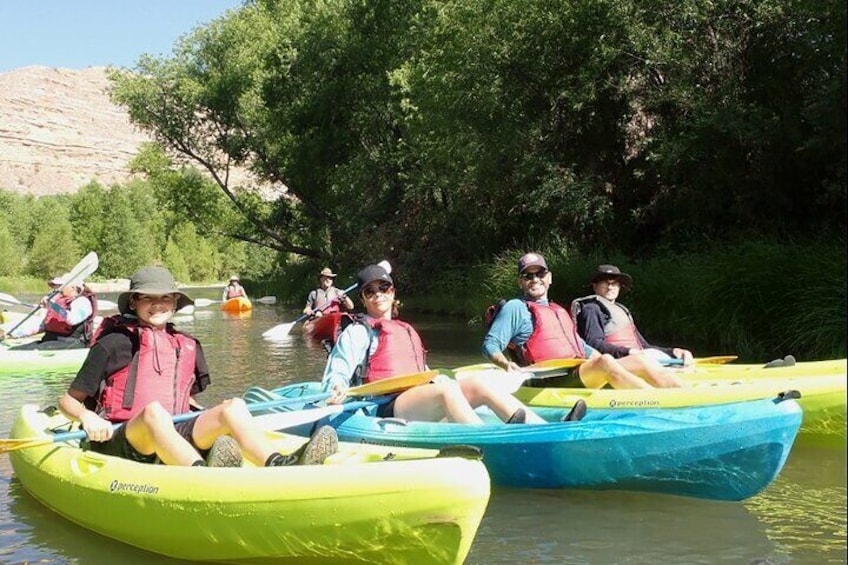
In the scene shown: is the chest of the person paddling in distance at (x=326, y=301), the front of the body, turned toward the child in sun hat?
yes

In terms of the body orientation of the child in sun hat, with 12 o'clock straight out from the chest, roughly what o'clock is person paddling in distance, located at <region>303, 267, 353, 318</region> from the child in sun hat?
The person paddling in distance is roughly at 8 o'clock from the child in sun hat.

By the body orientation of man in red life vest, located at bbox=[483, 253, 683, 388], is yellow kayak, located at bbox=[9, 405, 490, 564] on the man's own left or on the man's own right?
on the man's own right

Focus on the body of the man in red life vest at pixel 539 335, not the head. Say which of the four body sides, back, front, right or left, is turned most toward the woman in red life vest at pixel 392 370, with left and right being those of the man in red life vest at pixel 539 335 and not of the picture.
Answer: right

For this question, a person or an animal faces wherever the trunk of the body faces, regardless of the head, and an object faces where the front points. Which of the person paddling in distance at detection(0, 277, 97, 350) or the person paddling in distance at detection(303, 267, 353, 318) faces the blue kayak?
the person paddling in distance at detection(303, 267, 353, 318)

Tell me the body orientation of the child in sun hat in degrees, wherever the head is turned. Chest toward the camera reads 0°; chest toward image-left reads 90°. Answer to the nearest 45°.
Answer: approximately 315°

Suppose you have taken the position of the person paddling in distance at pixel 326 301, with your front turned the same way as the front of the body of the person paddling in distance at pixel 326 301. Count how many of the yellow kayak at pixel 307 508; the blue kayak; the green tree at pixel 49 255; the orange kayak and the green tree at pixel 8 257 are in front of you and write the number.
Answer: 2
